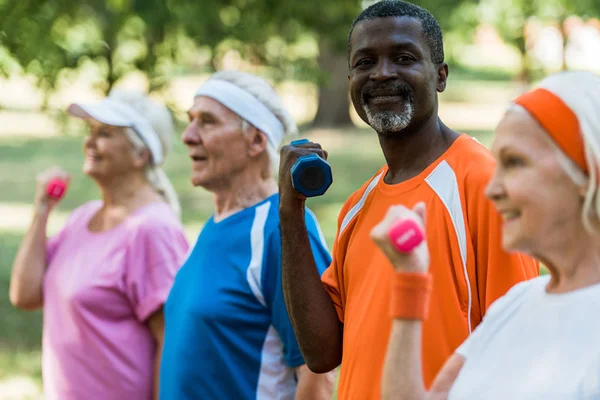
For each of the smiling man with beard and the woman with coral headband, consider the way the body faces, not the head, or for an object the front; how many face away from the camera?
0

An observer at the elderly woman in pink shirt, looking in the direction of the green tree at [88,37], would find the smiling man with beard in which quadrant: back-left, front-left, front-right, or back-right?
back-right

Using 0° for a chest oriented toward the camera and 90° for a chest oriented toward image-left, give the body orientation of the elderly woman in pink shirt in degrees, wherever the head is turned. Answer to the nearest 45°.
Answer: approximately 45°

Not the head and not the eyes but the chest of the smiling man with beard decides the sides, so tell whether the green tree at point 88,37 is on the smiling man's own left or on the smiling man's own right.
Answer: on the smiling man's own right

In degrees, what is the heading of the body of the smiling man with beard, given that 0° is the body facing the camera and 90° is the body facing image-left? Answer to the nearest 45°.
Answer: approximately 45°
